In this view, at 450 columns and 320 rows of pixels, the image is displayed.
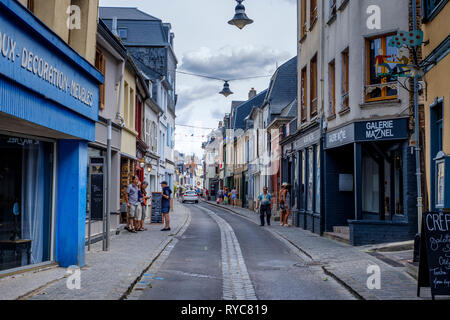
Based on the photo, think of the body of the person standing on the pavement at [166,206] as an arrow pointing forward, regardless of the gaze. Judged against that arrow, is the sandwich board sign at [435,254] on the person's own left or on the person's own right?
on the person's own left

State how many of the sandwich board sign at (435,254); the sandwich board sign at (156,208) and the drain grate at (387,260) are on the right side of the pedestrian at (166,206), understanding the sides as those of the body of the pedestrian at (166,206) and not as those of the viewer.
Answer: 1

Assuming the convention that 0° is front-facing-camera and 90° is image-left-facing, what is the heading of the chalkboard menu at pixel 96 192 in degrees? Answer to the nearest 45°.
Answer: approximately 0°

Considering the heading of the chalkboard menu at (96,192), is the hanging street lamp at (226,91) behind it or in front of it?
behind
